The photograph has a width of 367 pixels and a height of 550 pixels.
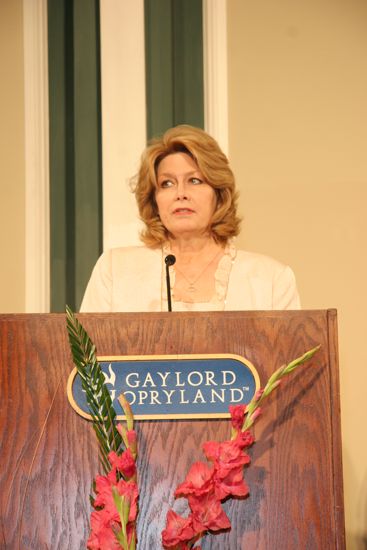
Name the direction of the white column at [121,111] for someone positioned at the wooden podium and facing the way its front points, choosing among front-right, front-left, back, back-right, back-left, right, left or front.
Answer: back

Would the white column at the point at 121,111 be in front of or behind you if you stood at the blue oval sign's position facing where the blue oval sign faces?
behind

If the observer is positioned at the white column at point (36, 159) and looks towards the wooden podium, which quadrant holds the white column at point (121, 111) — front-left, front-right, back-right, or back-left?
front-left

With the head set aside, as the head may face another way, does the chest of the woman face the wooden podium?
yes

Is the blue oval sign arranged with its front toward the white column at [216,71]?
no

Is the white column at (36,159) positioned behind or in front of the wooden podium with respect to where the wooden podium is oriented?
behind

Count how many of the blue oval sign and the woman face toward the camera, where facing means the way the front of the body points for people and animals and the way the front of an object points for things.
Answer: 2

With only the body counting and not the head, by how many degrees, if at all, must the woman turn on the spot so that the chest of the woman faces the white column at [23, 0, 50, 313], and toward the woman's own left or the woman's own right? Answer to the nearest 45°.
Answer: approximately 135° to the woman's own right

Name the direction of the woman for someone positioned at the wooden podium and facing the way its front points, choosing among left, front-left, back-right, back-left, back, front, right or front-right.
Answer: back

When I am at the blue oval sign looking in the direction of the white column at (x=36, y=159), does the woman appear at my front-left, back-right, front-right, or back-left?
front-right

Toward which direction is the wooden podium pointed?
toward the camera

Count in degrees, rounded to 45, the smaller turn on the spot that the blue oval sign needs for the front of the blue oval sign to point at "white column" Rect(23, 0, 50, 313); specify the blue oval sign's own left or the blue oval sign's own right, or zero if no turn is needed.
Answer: approximately 180°

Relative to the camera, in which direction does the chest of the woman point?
toward the camera

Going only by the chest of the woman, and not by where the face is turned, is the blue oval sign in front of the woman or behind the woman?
in front

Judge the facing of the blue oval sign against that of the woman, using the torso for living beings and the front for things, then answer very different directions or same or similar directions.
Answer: same or similar directions
